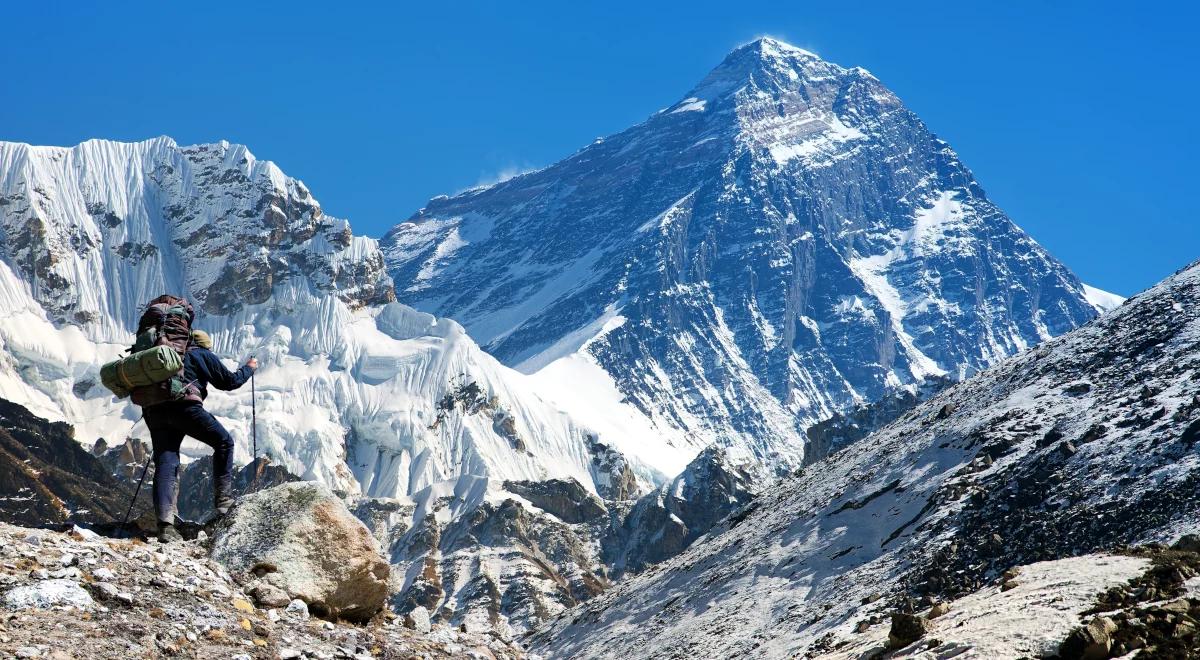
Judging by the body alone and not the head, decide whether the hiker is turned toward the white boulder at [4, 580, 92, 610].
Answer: no

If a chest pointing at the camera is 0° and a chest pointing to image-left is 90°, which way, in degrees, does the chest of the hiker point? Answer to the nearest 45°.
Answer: approximately 225°
